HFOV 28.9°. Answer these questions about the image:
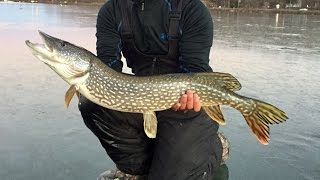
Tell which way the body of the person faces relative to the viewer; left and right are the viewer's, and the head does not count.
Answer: facing the viewer

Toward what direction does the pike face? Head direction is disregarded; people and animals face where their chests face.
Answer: to the viewer's left
